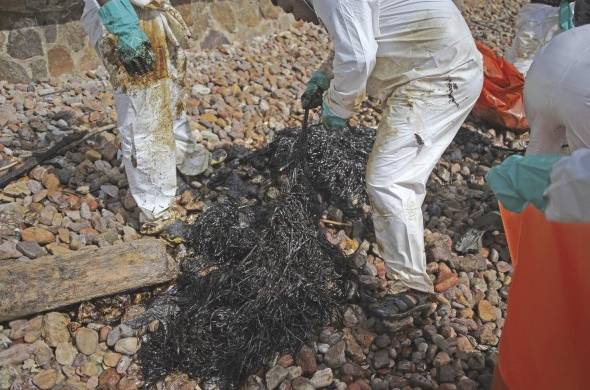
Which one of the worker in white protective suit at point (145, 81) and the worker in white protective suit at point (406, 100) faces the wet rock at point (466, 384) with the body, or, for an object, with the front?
the worker in white protective suit at point (145, 81)

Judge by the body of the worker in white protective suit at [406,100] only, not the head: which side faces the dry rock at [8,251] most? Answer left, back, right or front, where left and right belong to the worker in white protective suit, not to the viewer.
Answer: front

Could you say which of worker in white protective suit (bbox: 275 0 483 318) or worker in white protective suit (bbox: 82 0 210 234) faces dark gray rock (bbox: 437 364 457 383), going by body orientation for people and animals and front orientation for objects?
worker in white protective suit (bbox: 82 0 210 234)

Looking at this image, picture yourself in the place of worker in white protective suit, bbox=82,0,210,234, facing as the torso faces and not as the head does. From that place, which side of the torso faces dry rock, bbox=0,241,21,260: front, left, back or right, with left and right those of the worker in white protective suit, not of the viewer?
right

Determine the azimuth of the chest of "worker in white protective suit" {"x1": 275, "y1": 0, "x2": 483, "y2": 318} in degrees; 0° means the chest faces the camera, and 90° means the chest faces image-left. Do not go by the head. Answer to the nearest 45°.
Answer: approximately 90°

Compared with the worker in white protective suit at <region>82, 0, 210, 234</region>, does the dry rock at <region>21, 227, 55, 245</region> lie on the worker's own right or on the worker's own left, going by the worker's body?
on the worker's own right

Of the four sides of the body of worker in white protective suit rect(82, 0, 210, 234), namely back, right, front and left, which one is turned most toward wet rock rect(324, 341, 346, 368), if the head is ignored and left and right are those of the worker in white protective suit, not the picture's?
front

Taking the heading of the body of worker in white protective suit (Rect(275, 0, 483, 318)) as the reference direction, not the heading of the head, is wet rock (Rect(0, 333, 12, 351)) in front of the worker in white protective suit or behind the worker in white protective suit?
in front

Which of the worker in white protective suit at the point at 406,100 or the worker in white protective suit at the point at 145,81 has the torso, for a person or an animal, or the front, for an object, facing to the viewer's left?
the worker in white protective suit at the point at 406,100

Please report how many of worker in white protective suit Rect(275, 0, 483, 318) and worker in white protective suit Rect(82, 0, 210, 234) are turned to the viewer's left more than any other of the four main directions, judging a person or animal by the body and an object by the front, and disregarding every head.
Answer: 1

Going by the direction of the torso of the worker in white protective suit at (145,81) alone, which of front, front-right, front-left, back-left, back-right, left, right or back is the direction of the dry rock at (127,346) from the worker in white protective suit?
front-right

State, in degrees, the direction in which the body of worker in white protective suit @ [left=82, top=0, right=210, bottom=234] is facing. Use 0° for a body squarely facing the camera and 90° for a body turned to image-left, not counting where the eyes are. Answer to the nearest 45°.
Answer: approximately 315°

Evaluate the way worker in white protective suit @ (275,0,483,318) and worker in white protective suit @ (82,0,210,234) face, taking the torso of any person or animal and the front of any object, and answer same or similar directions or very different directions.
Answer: very different directions
